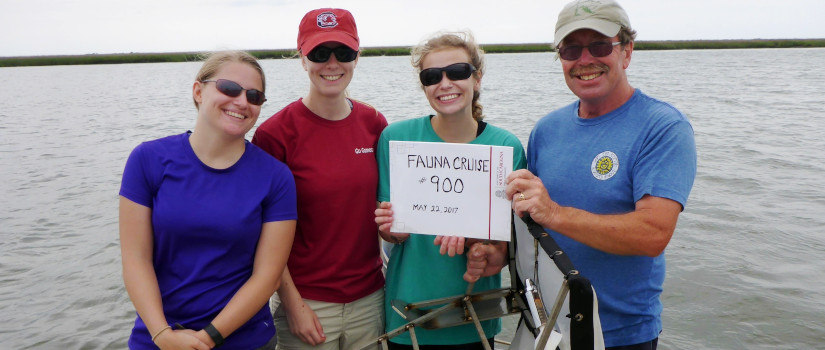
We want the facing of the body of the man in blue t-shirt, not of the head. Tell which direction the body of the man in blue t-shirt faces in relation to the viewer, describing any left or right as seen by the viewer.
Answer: facing the viewer and to the left of the viewer

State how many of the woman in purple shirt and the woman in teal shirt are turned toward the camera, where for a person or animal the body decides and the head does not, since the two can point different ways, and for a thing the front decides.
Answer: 2

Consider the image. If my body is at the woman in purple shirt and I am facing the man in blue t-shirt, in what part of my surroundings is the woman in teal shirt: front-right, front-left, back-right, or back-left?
front-left

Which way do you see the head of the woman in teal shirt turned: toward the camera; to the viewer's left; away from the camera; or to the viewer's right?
toward the camera

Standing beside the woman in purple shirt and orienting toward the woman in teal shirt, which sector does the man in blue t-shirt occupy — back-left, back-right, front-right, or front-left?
front-right

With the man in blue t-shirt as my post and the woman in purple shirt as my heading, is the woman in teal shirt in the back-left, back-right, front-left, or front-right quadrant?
front-right

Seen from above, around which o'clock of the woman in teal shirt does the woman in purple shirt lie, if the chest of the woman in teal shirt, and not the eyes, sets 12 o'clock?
The woman in purple shirt is roughly at 2 o'clock from the woman in teal shirt.

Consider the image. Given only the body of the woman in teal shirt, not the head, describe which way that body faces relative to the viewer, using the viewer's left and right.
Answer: facing the viewer

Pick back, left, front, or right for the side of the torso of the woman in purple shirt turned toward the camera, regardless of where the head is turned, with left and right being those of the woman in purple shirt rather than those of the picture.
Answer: front

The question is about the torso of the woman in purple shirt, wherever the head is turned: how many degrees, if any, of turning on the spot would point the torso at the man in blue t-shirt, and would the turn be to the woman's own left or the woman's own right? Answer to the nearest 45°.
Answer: approximately 90° to the woman's own left

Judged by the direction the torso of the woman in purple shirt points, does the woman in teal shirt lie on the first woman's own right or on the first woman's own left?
on the first woman's own left

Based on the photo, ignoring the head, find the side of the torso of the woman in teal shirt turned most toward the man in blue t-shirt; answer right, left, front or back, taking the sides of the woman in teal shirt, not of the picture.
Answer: left

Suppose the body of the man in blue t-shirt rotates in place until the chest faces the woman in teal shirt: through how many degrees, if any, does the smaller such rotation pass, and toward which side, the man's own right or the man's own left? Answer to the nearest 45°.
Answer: approximately 45° to the man's own right

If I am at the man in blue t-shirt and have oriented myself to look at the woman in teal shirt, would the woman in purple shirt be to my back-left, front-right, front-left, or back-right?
front-left
